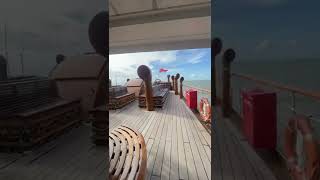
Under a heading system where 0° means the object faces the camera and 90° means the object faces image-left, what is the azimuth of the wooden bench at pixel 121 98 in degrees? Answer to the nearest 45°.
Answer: approximately 315°
